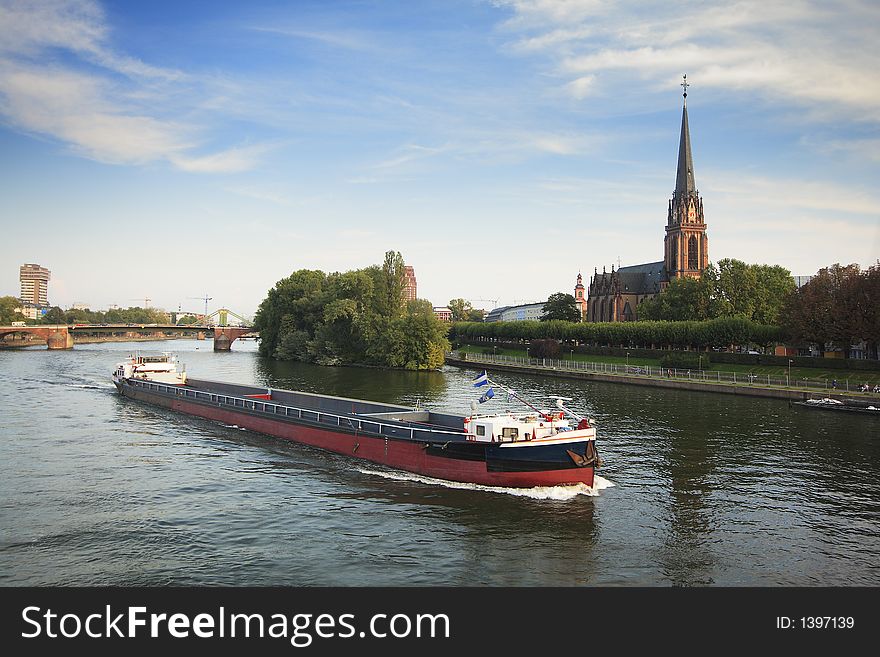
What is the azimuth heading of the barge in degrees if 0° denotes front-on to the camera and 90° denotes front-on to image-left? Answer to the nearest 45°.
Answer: approximately 315°
